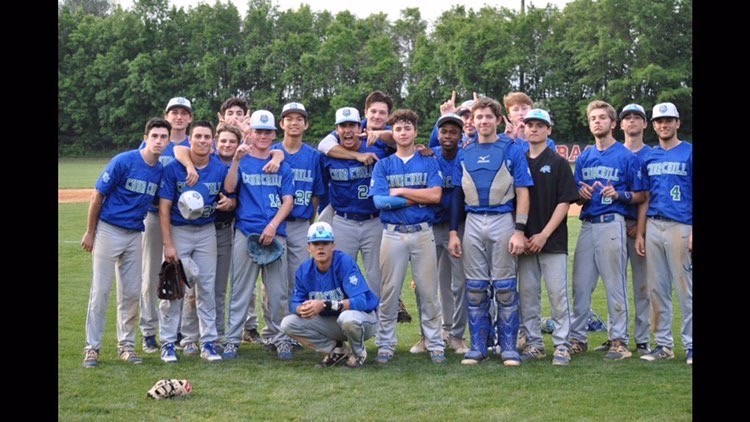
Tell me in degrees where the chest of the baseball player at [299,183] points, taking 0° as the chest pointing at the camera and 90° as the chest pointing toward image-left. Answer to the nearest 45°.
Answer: approximately 0°

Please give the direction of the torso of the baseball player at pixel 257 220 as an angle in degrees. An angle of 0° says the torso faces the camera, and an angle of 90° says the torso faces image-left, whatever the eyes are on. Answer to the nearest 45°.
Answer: approximately 0°

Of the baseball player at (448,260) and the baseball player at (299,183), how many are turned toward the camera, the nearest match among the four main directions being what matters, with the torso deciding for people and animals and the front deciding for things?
2

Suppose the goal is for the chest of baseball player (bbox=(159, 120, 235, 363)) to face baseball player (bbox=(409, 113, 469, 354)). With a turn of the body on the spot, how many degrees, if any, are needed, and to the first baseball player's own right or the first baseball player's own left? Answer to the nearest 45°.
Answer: approximately 90° to the first baseball player's own left
